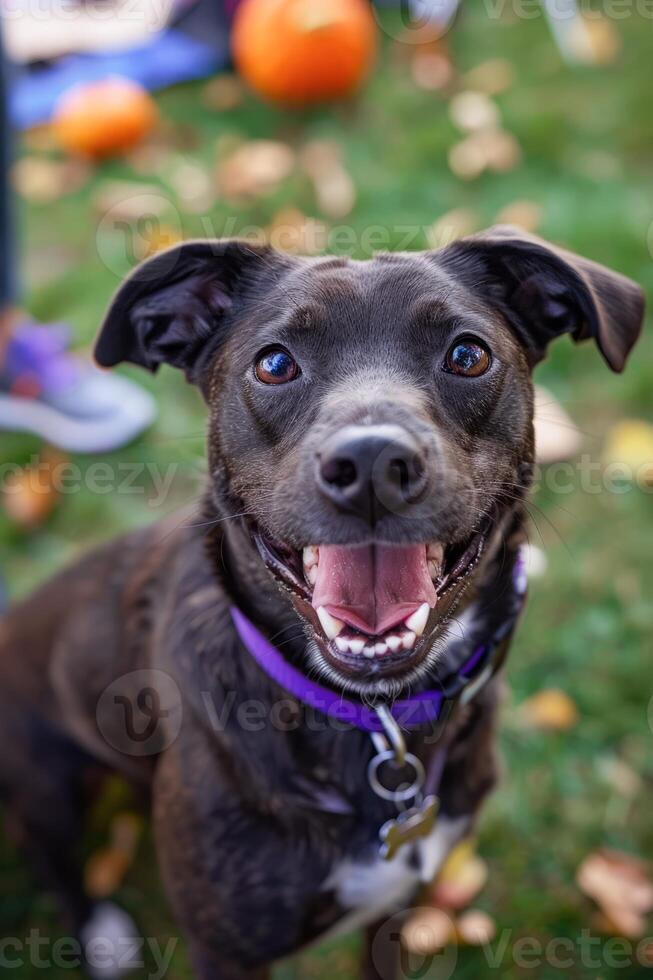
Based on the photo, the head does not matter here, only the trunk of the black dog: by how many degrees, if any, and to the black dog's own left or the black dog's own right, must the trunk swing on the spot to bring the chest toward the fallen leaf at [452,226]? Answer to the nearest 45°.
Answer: approximately 135° to the black dog's own left

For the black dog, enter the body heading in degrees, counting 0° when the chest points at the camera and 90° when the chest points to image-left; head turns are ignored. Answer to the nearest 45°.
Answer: approximately 315°

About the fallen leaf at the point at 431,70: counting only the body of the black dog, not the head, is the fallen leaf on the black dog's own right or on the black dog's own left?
on the black dog's own left

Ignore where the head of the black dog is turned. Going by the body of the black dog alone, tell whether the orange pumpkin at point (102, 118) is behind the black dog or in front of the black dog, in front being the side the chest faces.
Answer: behind

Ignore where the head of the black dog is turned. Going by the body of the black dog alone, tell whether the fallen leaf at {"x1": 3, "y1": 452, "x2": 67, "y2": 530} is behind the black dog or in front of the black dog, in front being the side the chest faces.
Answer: behind

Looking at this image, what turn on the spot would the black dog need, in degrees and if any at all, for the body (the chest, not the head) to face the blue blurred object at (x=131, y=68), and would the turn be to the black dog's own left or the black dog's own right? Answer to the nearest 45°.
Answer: approximately 135° to the black dog's own left

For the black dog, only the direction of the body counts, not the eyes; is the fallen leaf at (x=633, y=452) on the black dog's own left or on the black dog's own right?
on the black dog's own left

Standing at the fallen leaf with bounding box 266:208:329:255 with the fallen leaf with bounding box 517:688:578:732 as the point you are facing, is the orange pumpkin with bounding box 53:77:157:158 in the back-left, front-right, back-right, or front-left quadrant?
back-right

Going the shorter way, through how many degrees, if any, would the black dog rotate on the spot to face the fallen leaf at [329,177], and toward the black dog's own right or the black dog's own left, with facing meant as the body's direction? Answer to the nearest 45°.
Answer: approximately 135° to the black dog's own left

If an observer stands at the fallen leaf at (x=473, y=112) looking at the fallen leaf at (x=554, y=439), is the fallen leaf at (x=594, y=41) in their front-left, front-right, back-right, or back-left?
back-left
